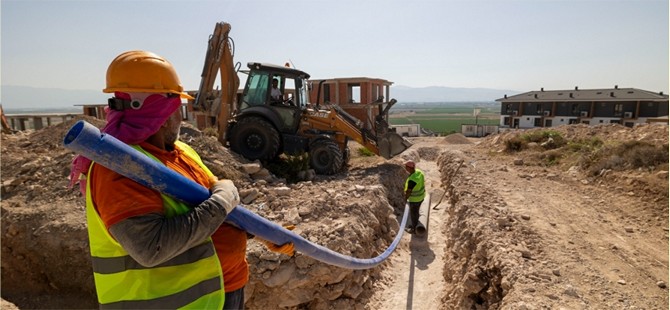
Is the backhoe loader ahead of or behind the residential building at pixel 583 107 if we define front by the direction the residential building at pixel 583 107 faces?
ahead

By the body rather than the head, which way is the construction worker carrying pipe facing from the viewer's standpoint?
to the viewer's right

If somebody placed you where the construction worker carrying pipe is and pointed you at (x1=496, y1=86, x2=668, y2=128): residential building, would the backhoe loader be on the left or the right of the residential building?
left

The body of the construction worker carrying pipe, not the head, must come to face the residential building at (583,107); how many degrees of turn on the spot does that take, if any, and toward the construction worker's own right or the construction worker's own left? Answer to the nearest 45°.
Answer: approximately 45° to the construction worker's own left

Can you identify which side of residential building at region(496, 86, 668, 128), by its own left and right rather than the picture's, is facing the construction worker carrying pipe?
front

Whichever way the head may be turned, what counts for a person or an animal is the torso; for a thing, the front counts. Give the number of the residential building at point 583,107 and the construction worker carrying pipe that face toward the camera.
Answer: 1

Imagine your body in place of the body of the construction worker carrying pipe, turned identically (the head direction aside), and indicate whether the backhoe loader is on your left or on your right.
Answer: on your left

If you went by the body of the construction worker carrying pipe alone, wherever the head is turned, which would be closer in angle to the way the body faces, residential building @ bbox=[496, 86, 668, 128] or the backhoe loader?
the residential building
